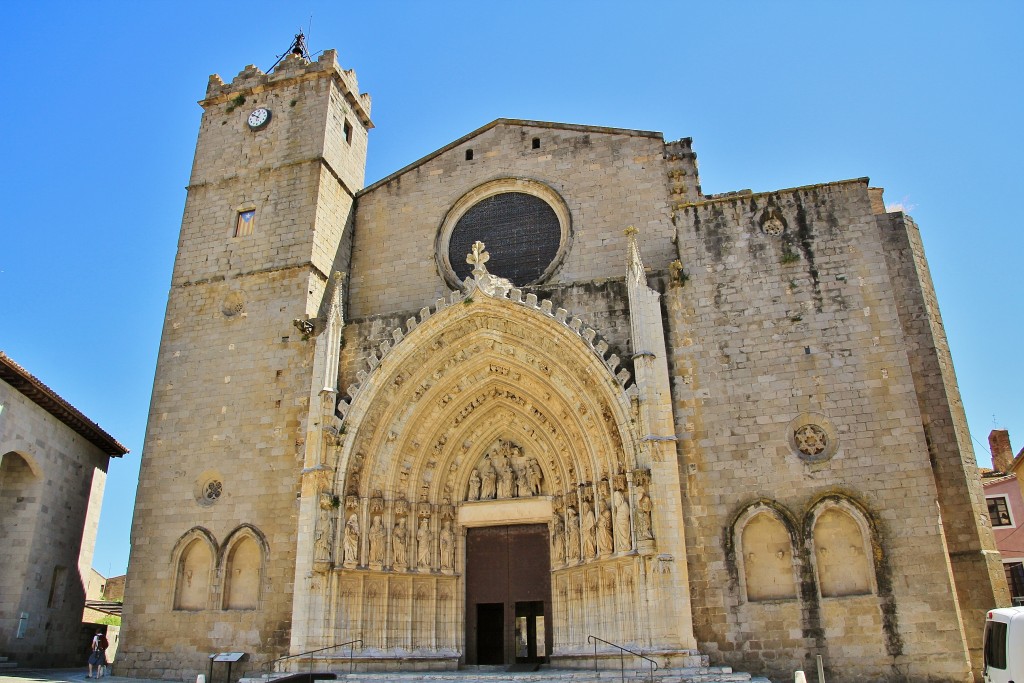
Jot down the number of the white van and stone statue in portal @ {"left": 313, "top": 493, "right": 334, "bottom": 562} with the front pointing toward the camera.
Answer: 1

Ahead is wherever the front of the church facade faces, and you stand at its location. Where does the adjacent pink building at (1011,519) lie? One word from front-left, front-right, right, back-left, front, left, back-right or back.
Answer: back-left

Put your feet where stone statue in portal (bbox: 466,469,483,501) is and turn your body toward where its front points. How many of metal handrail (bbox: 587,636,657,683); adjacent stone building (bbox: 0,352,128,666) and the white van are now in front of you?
2

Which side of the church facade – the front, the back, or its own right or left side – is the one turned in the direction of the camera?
front
